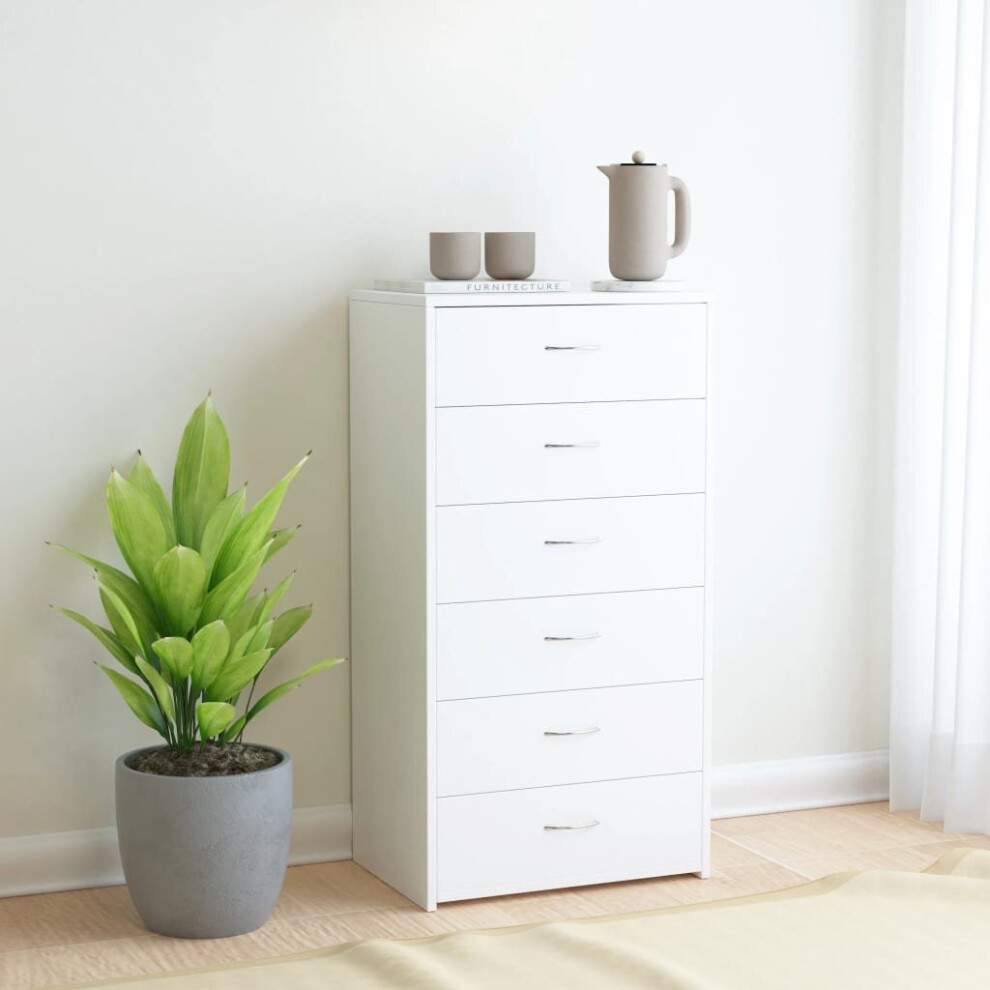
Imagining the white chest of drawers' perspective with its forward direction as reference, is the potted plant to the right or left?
on its right

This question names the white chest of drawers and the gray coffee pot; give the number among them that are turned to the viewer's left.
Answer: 1

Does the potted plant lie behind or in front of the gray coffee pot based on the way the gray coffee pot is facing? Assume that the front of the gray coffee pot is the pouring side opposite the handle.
in front

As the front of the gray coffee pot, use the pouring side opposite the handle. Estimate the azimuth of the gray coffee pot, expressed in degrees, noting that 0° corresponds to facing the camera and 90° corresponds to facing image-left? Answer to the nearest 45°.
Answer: approximately 90°

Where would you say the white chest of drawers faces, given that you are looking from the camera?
facing the viewer and to the right of the viewer
